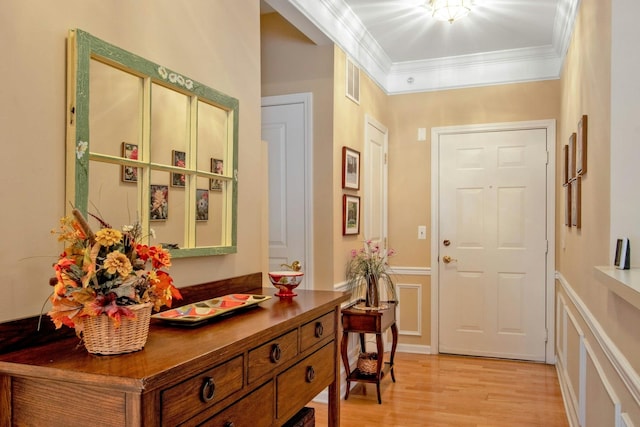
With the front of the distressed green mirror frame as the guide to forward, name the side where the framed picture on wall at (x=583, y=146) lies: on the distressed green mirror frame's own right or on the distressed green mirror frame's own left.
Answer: on the distressed green mirror frame's own left

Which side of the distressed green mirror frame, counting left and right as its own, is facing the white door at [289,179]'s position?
left

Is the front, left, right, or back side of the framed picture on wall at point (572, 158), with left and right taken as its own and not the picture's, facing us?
left

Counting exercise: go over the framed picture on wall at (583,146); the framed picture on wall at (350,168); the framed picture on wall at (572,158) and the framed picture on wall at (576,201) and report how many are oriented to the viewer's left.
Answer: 3

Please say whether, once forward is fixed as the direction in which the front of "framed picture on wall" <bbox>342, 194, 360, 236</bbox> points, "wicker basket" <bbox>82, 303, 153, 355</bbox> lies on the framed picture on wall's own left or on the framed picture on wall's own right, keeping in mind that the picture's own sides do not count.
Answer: on the framed picture on wall's own right

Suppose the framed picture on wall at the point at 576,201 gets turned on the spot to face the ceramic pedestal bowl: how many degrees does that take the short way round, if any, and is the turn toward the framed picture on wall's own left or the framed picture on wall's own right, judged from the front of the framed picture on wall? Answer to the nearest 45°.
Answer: approximately 45° to the framed picture on wall's own left

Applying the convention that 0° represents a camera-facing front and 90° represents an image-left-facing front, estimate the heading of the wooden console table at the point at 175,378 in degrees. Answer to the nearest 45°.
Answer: approximately 315°

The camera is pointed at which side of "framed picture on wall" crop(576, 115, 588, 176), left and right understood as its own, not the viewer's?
left

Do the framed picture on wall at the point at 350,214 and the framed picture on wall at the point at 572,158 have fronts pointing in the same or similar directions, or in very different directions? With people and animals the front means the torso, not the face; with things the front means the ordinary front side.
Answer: very different directions

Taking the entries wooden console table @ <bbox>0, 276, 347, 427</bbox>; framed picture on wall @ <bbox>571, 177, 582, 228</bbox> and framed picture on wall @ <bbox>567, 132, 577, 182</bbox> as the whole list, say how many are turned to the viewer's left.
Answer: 2

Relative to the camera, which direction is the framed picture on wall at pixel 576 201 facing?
to the viewer's left
